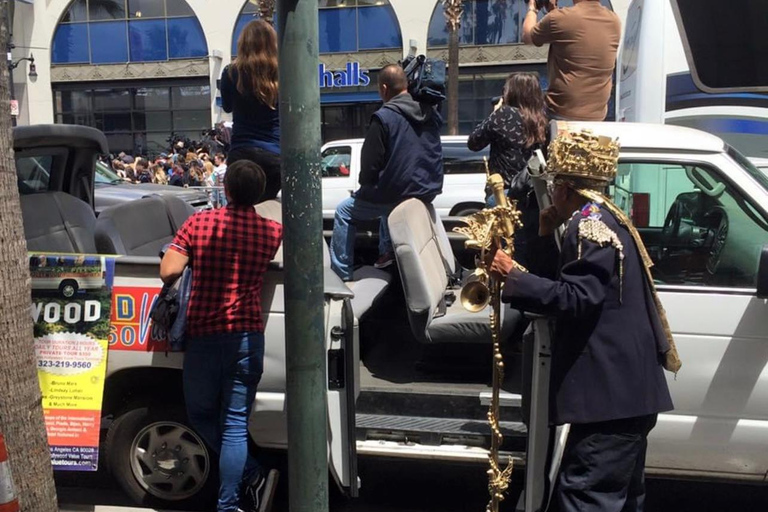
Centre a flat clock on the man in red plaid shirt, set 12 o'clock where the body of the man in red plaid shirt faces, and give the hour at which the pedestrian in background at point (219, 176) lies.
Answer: The pedestrian in background is roughly at 12 o'clock from the man in red plaid shirt.

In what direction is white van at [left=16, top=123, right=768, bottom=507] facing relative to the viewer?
to the viewer's right

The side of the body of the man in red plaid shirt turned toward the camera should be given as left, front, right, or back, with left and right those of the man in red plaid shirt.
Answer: back

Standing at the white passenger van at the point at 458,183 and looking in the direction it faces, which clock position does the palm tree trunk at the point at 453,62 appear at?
The palm tree trunk is roughly at 3 o'clock from the white passenger van.

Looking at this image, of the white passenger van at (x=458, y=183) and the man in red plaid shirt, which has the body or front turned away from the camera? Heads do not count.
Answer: the man in red plaid shirt

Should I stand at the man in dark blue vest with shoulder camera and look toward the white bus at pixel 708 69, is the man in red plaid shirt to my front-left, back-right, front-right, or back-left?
back-right

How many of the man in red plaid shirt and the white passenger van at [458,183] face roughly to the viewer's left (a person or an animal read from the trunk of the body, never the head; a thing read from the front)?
1

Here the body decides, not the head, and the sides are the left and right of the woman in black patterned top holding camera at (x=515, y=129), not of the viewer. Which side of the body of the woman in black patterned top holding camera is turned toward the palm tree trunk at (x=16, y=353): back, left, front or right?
left

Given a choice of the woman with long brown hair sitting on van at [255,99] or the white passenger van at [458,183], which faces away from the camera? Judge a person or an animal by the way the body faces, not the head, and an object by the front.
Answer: the woman with long brown hair sitting on van

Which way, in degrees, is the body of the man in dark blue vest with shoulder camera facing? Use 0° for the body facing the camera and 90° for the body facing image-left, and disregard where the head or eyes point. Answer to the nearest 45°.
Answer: approximately 135°

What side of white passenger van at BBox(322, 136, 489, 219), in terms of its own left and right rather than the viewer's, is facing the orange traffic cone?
left

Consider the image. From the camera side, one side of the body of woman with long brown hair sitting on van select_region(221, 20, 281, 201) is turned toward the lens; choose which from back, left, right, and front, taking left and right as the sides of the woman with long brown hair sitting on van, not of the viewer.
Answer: back

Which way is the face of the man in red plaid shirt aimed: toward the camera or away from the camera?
away from the camera

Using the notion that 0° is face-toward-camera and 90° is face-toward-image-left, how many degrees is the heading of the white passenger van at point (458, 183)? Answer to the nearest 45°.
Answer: approximately 90°

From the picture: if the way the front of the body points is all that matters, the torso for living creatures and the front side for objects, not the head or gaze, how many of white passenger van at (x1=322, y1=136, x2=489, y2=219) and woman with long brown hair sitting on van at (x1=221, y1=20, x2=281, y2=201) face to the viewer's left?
1
